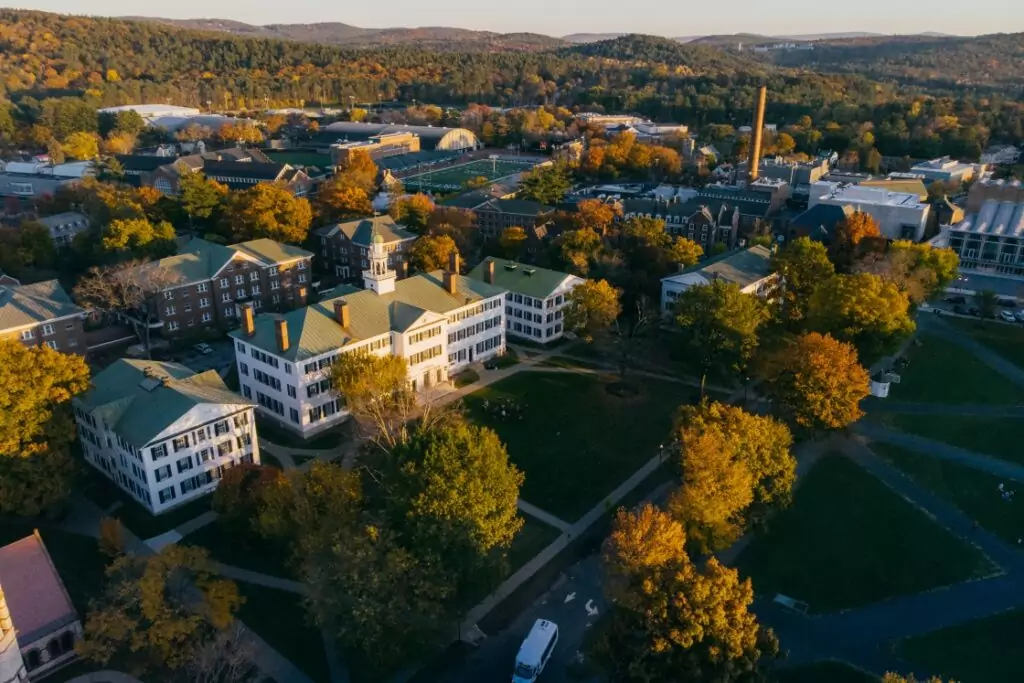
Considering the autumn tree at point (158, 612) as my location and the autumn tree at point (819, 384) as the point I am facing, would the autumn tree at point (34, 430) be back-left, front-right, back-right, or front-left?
back-left

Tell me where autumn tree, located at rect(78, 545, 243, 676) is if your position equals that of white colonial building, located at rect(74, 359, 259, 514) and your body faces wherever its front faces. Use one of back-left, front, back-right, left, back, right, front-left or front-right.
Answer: front-right

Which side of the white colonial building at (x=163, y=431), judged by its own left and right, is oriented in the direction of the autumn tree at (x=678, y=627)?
front

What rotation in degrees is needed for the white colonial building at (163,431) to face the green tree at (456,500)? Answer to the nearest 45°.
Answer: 0° — it already faces it

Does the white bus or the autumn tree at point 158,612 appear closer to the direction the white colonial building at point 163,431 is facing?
the white bus

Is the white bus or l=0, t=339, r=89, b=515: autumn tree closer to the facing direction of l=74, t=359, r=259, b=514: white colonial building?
the white bus

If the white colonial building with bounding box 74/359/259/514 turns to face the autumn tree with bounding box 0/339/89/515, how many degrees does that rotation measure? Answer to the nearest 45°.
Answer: approximately 135° to its right

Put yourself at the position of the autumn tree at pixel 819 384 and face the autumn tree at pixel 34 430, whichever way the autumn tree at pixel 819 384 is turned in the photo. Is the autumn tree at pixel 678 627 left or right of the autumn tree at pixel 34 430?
left

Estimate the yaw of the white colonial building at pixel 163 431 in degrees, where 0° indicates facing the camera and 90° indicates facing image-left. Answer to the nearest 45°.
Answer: approximately 315°

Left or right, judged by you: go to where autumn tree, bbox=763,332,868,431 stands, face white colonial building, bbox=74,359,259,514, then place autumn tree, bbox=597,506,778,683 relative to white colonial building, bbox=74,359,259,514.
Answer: left

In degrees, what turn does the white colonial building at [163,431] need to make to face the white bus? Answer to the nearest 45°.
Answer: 0° — it already faces it
